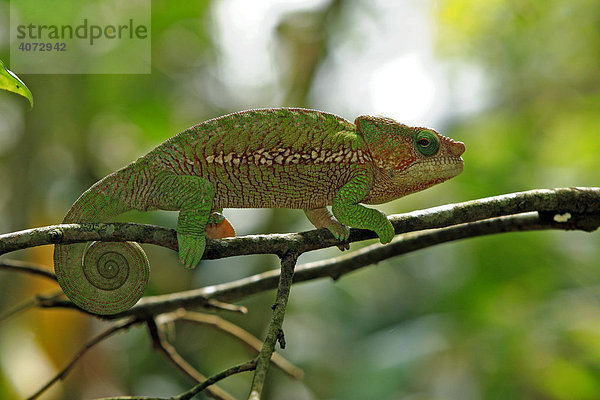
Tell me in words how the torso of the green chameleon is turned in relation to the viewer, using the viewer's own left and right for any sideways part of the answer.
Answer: facing to the right of the viewer
